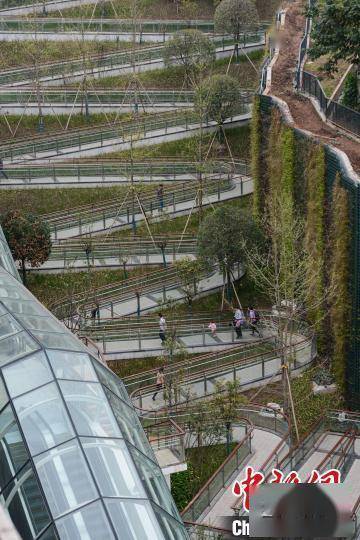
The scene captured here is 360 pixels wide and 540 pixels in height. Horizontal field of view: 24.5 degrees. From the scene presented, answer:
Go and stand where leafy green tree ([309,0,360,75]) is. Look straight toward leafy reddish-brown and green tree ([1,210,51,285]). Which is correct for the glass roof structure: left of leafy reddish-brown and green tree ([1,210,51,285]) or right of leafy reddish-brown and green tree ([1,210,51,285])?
left

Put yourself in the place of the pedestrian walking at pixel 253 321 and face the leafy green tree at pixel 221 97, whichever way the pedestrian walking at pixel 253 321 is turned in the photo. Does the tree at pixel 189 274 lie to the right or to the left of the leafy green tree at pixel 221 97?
left

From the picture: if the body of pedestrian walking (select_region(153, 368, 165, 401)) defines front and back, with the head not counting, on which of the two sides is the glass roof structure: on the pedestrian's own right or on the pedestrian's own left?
on the pedestrian's own right
